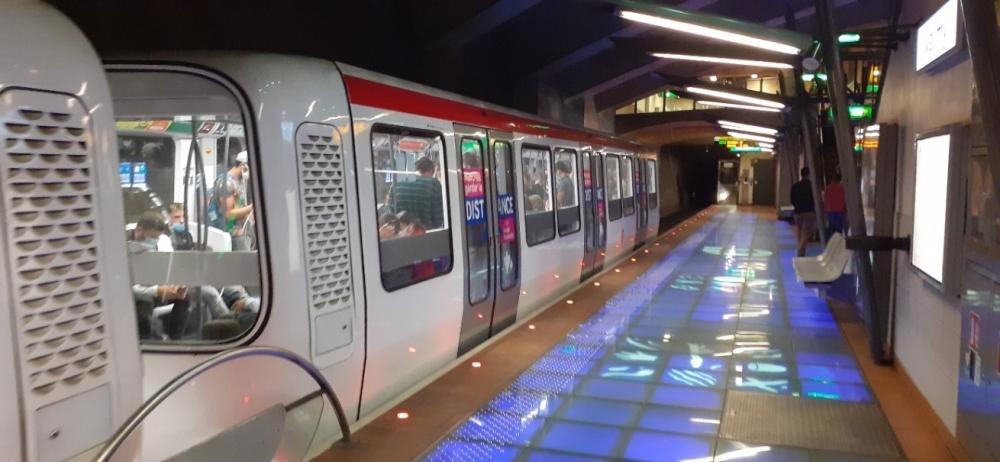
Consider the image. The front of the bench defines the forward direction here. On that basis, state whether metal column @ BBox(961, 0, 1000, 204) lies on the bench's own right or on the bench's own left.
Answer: on the bench's own left

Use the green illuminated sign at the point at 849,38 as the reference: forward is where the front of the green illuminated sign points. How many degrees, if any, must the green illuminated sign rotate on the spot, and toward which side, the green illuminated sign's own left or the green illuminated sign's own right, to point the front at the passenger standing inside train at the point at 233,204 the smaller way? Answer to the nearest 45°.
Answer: approximately 45° to the green illuminated sign's own right

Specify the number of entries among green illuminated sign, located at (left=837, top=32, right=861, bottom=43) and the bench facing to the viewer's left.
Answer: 1

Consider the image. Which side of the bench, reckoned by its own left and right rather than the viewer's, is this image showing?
left

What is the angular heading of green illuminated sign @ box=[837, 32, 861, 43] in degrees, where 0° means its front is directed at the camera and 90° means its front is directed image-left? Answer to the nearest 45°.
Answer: approximately 0°

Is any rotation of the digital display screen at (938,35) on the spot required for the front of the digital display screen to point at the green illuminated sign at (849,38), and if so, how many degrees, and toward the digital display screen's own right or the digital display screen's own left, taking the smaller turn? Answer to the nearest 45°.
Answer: approximately 135° to the digital display screen's own right

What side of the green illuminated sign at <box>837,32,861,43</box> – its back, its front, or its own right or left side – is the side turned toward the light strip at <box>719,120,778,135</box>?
back

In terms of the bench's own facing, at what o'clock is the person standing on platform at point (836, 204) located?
The person standing on platform is roughly at 3 o'clock from the bench.

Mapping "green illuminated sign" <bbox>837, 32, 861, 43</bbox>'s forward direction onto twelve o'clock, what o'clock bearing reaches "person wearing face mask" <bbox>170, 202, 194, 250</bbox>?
The person wearing face mask is roughly at 1 o'clock from the green illuminated sign.

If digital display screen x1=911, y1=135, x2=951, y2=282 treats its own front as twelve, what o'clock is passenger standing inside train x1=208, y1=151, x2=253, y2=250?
The passenger standing inside train is roughly at 12 o'clock from the digital display screen.

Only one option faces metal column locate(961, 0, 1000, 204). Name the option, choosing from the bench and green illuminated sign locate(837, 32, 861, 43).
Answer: the green illuminated sign
